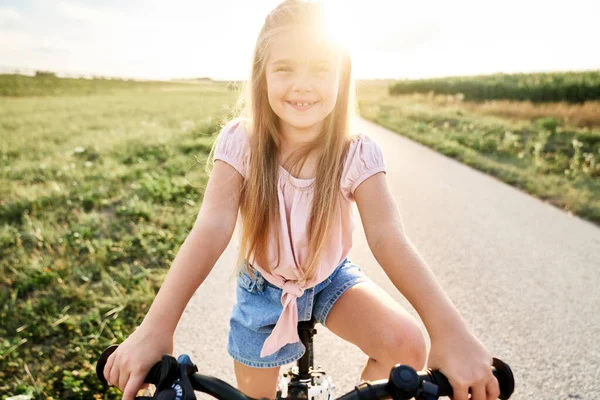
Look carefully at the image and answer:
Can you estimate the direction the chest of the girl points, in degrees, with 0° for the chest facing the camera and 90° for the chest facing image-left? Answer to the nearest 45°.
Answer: approximately 0°
